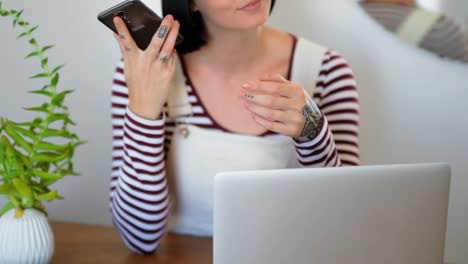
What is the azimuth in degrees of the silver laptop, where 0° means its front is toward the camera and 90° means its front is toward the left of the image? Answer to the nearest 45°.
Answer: approximately 180°

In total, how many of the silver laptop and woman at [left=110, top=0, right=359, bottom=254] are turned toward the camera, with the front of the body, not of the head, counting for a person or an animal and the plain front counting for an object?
1

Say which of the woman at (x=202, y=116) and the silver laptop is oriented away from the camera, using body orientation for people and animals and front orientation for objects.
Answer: the silver laptop

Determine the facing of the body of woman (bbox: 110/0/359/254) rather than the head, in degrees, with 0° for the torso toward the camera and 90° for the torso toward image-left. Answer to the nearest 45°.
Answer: approximately 0°

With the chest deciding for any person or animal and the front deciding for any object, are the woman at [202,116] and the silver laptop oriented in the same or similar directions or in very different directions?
very different directions
